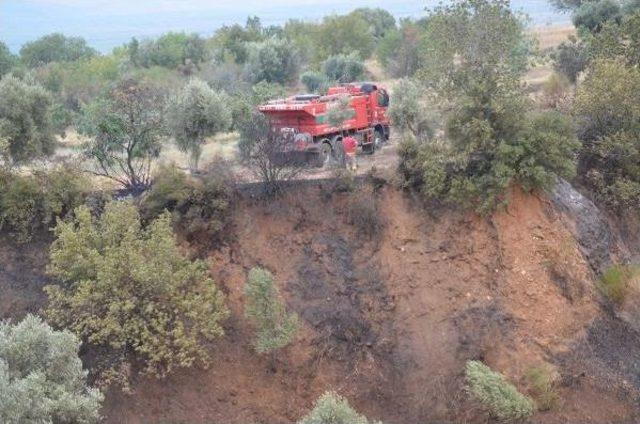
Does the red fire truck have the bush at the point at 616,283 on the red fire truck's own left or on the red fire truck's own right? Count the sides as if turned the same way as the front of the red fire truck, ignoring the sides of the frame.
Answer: on the red fire truck's own right

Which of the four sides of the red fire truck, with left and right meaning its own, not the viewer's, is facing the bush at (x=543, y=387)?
right

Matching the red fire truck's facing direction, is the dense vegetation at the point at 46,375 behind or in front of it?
behind

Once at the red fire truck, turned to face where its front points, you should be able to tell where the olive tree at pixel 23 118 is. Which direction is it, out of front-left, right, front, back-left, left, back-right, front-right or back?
back-left

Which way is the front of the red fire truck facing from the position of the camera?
facing away from the viewer and to the right of the viewer

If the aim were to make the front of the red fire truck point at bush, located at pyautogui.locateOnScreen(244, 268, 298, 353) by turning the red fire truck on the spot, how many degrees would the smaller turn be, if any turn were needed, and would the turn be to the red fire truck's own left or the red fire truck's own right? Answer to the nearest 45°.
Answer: approximately 135° to the red fire truck's own right

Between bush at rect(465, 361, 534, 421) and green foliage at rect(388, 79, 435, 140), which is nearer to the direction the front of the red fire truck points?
the green foliage

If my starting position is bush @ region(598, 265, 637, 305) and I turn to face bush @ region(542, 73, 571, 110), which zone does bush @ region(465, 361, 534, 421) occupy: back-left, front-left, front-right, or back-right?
back-left

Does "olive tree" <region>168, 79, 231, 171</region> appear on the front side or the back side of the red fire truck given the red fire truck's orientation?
on the back side
